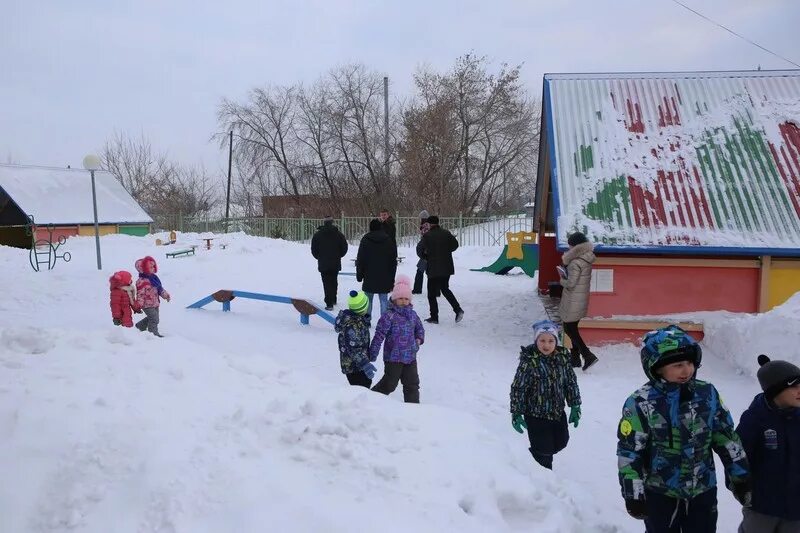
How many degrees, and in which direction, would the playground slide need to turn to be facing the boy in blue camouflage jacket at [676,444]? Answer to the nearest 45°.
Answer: approximately 90° to its left

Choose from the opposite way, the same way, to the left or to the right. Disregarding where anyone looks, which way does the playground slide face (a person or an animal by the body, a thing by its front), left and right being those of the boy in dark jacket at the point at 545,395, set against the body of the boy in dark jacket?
to the right

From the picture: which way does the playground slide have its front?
to the viewer's left

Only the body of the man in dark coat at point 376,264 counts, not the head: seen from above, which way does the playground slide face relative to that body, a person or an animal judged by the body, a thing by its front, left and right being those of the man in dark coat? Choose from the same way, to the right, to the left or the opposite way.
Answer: to the left

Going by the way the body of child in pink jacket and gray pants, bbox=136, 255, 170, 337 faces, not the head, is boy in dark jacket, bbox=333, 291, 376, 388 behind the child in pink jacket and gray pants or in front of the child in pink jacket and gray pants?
in front

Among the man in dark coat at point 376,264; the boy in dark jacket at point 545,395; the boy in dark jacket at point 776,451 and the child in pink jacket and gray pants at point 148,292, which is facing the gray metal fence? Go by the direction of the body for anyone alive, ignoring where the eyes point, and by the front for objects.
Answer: the man in dark coat

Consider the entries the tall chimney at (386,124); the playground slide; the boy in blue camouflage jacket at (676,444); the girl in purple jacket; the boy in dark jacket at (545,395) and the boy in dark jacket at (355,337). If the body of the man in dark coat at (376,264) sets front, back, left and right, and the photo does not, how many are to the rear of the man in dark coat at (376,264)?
4

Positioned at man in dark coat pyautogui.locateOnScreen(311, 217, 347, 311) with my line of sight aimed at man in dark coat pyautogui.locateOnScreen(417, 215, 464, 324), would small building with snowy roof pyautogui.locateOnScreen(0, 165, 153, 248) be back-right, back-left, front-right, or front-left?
back-left

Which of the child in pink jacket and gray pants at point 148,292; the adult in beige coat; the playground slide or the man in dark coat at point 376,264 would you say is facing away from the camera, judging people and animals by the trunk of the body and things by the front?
the man in dark coat

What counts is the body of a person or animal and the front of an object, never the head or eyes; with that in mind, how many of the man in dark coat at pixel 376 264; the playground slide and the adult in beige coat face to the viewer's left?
2
